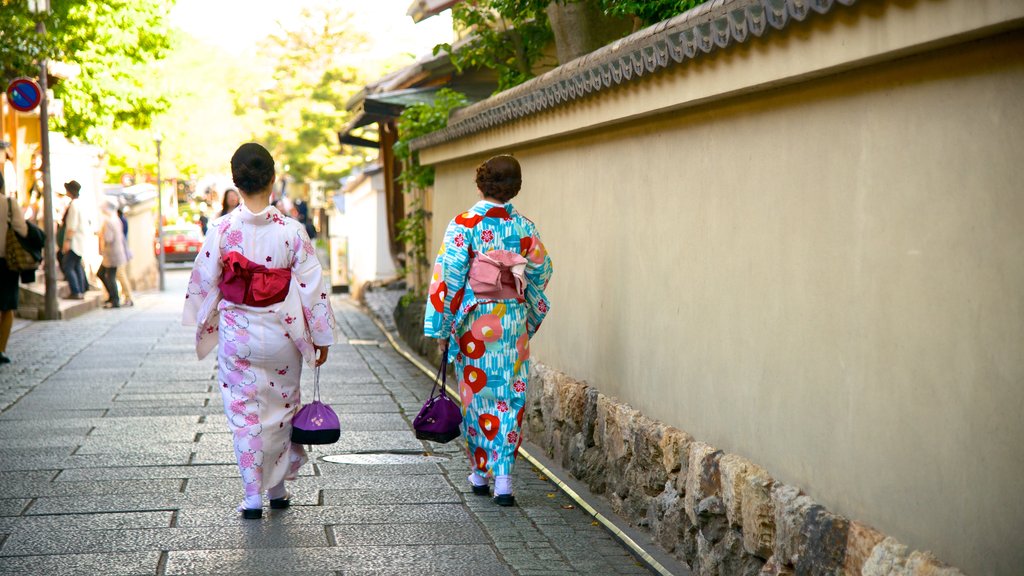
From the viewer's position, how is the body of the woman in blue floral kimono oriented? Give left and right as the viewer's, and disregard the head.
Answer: facing away from the viewer

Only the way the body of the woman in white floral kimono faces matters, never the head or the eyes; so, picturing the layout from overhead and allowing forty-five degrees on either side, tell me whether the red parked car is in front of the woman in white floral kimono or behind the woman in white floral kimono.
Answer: in front

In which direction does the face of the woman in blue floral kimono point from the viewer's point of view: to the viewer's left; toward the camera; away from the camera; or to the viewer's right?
away from the camera

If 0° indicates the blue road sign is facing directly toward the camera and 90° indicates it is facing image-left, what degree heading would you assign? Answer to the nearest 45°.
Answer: approximately 0°

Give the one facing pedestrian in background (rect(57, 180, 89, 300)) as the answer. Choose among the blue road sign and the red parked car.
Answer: the red parked car

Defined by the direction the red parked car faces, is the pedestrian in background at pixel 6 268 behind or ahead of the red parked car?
ahead

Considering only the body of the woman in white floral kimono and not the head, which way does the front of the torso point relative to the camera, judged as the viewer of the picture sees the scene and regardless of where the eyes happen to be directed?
away from the camera

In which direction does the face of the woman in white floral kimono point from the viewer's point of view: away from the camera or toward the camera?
away from the camera

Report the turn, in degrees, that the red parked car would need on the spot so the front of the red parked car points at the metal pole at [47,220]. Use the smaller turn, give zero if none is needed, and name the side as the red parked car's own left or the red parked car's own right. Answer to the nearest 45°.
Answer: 0° — it already faces it

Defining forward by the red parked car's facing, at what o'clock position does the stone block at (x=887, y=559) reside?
The stone block is roughly at 12 o'clock from the red parked car.

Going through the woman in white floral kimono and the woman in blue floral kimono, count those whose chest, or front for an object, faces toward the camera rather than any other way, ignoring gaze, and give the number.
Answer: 0

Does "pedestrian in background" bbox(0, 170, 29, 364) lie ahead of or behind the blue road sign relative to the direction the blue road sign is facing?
ahead

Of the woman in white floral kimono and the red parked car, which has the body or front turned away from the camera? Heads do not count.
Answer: the woman in white floral kimono
